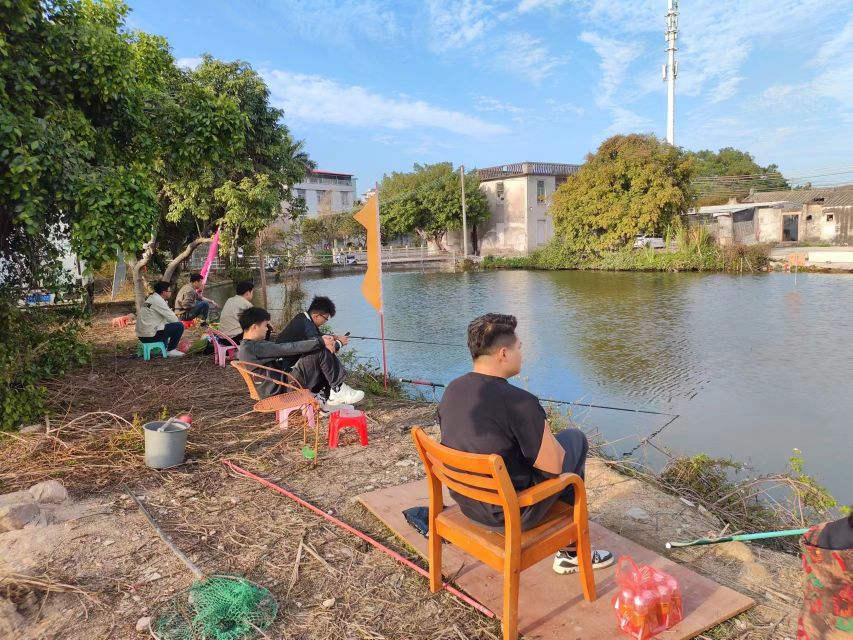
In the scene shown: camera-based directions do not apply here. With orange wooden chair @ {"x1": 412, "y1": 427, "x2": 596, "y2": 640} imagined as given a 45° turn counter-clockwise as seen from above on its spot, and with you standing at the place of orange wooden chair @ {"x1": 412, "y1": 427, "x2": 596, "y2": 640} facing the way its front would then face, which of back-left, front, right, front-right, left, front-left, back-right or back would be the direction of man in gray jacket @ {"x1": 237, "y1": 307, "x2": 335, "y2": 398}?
front-left

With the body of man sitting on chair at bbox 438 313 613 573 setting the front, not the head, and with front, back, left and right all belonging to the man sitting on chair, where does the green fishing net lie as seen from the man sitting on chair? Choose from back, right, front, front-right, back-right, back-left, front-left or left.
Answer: back-left

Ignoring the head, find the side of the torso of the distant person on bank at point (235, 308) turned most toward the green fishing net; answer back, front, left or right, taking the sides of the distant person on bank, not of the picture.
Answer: right

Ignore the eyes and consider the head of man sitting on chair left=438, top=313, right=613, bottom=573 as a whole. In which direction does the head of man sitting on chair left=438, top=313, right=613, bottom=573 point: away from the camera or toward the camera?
away from the camera

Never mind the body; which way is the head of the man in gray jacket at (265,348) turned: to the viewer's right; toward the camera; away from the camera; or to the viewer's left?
to the viewer's right

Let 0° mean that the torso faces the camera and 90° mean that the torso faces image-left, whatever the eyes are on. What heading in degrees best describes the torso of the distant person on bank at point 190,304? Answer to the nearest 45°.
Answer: approximately 270°

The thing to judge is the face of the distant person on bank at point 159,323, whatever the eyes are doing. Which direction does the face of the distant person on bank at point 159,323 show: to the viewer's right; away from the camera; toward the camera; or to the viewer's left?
to the viewer's right

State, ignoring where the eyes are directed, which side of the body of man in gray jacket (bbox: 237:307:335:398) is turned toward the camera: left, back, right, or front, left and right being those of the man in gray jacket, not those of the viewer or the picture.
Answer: right

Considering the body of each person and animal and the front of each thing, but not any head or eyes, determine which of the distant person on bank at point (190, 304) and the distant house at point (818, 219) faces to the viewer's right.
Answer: the distant person on bank

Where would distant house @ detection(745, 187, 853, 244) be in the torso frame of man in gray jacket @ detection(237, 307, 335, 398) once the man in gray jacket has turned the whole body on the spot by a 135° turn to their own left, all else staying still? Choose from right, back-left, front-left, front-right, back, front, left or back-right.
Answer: right

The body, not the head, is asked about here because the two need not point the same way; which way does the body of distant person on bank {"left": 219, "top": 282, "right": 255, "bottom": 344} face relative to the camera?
to the viewer's right

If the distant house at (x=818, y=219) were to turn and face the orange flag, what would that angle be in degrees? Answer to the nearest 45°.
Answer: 0° — it already faces it

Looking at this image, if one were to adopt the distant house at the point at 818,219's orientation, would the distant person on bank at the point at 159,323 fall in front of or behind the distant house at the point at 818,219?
in front

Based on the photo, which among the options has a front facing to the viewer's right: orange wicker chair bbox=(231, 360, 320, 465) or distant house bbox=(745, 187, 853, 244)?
the orange wicker chair

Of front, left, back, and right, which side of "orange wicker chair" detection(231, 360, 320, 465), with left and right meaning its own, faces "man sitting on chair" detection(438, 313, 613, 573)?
right
